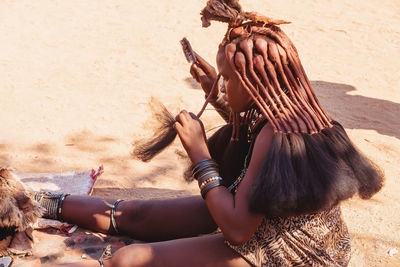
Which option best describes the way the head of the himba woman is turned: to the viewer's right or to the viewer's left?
to the viewer's left

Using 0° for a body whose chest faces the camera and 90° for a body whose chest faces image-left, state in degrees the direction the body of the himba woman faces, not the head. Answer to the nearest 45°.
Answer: approximately 90°

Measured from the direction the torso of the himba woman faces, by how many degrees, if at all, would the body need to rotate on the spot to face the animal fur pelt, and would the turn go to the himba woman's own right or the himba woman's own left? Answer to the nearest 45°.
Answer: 0° — they already face it
